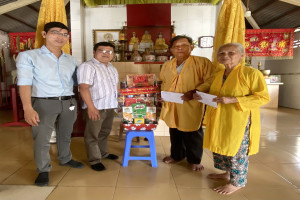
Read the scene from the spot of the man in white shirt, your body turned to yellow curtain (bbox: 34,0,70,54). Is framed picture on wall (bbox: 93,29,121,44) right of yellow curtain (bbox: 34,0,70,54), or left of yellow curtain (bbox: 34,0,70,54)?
right

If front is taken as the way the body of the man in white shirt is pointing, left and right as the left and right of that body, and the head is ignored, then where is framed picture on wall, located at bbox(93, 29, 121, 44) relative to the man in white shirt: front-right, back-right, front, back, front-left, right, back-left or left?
back-left

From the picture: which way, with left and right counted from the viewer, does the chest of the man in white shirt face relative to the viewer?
facing the viewer and to the right of the viewer

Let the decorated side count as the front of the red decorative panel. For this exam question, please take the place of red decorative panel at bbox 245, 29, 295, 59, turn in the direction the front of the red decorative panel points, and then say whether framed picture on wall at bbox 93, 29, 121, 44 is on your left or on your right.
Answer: on your right

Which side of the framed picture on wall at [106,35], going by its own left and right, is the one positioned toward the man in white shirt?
front

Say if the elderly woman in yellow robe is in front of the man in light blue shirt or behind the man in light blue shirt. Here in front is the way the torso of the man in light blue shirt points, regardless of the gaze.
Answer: in front

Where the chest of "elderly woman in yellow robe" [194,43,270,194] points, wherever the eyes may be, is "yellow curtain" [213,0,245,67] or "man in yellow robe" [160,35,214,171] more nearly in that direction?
the man in yellow robe

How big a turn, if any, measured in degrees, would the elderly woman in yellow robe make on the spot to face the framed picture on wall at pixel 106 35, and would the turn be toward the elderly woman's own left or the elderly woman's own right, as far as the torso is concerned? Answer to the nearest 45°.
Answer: approximately 90° to the elderly woman's own right

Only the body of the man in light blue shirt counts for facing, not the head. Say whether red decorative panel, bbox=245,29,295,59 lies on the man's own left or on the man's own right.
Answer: on the man's own left

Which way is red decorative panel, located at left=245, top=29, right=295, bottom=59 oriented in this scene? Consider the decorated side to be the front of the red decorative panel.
toward the camera
